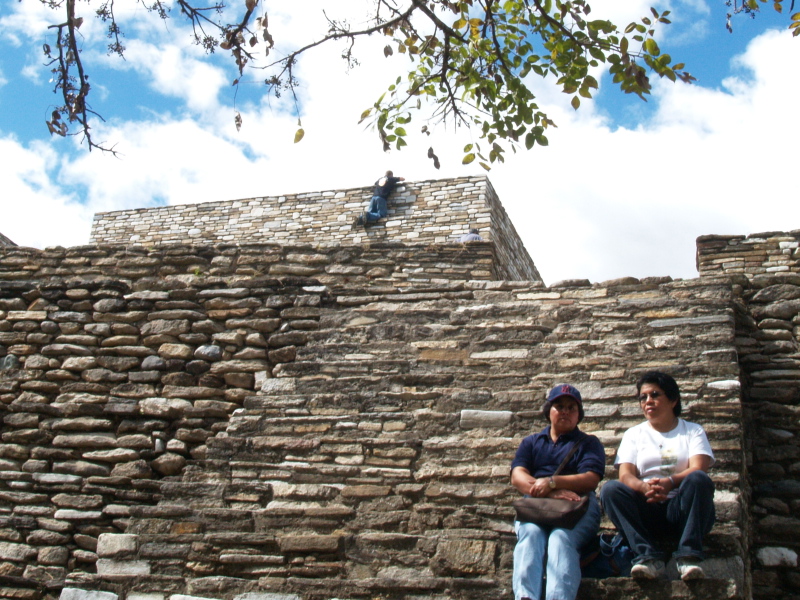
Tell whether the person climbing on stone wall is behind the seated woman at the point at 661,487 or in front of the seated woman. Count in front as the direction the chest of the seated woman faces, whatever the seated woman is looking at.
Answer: behind

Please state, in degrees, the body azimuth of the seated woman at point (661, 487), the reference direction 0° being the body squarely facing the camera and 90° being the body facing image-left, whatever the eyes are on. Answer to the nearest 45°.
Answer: approximately 0°

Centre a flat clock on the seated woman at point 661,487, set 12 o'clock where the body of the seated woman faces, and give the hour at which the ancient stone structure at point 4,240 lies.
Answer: The ancient stone structure is roughly at 4 o'clock from the seated woman.
